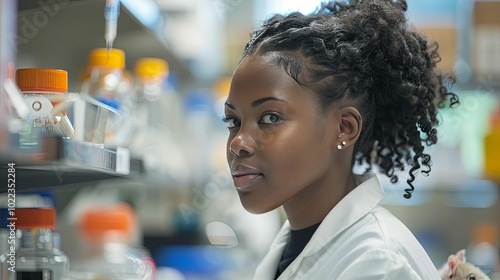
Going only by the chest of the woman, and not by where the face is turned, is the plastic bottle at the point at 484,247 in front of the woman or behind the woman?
behind

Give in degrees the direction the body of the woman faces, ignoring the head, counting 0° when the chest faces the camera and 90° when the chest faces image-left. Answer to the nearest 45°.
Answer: approximately 45°

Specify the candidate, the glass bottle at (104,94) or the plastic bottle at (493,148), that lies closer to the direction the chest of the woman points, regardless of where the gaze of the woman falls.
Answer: the glass bottle

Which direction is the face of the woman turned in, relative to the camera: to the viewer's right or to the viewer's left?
to the viewer's left

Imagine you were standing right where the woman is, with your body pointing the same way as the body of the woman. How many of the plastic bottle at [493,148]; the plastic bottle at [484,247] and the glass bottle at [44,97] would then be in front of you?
1

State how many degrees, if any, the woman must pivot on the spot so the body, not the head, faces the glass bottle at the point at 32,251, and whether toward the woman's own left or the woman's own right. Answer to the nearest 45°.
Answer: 0° — they already face it

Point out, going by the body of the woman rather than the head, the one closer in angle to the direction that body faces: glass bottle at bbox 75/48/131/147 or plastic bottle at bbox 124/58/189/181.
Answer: the glass bottle

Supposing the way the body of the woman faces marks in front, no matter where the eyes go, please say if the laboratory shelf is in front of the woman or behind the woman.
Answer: in front
